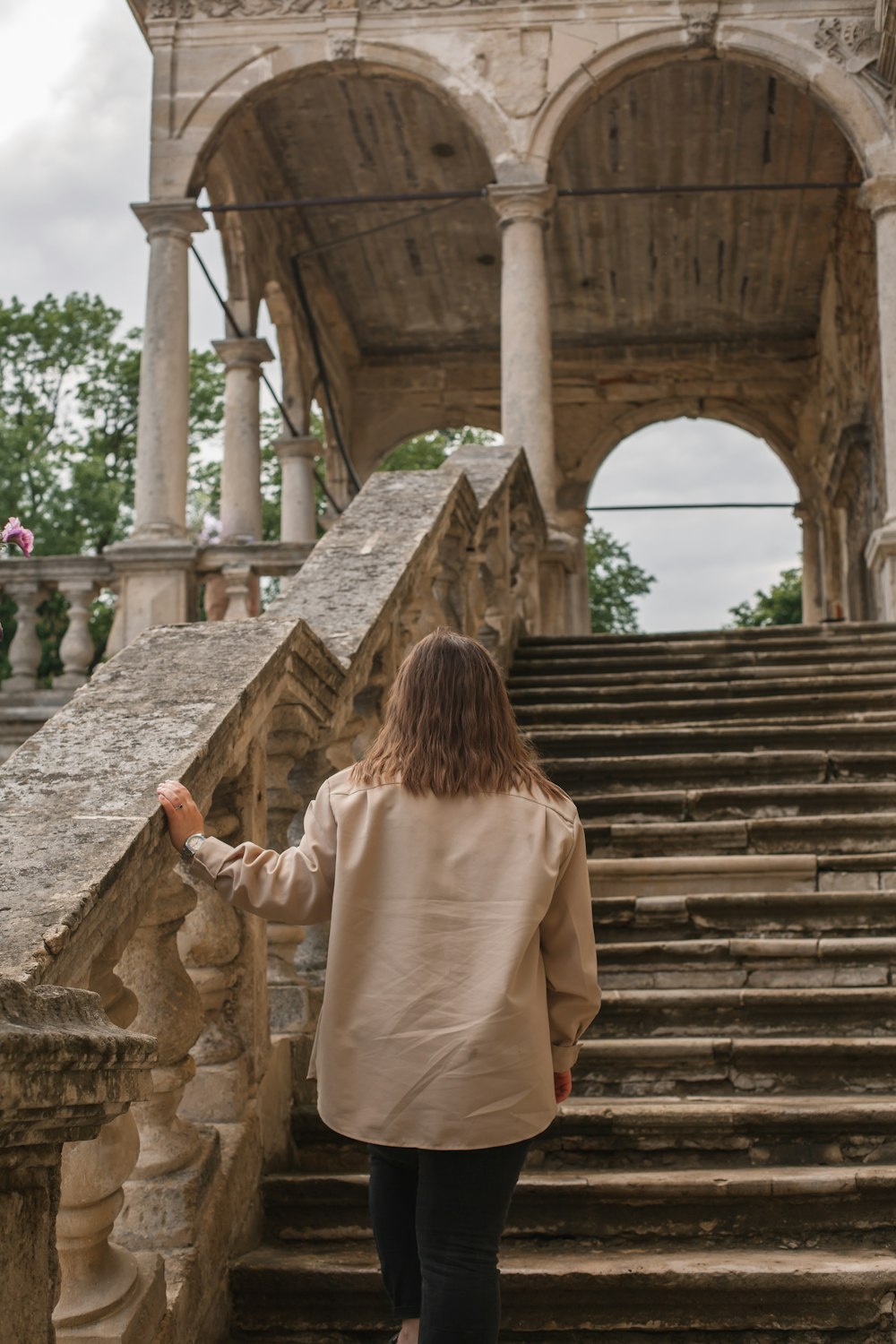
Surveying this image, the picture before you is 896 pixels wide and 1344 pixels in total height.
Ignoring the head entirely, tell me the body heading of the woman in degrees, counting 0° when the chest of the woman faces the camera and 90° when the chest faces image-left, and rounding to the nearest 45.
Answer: approximately 180°

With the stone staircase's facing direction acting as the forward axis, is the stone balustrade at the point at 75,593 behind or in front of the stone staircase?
behind

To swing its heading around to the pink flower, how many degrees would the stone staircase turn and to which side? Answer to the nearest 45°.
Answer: approximately 90° to its right

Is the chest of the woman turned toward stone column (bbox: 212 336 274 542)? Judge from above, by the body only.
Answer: yes

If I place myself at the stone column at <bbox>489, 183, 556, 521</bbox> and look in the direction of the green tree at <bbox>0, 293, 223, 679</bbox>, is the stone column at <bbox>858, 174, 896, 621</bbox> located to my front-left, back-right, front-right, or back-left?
back-right

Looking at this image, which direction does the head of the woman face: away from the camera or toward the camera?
away from the camera
